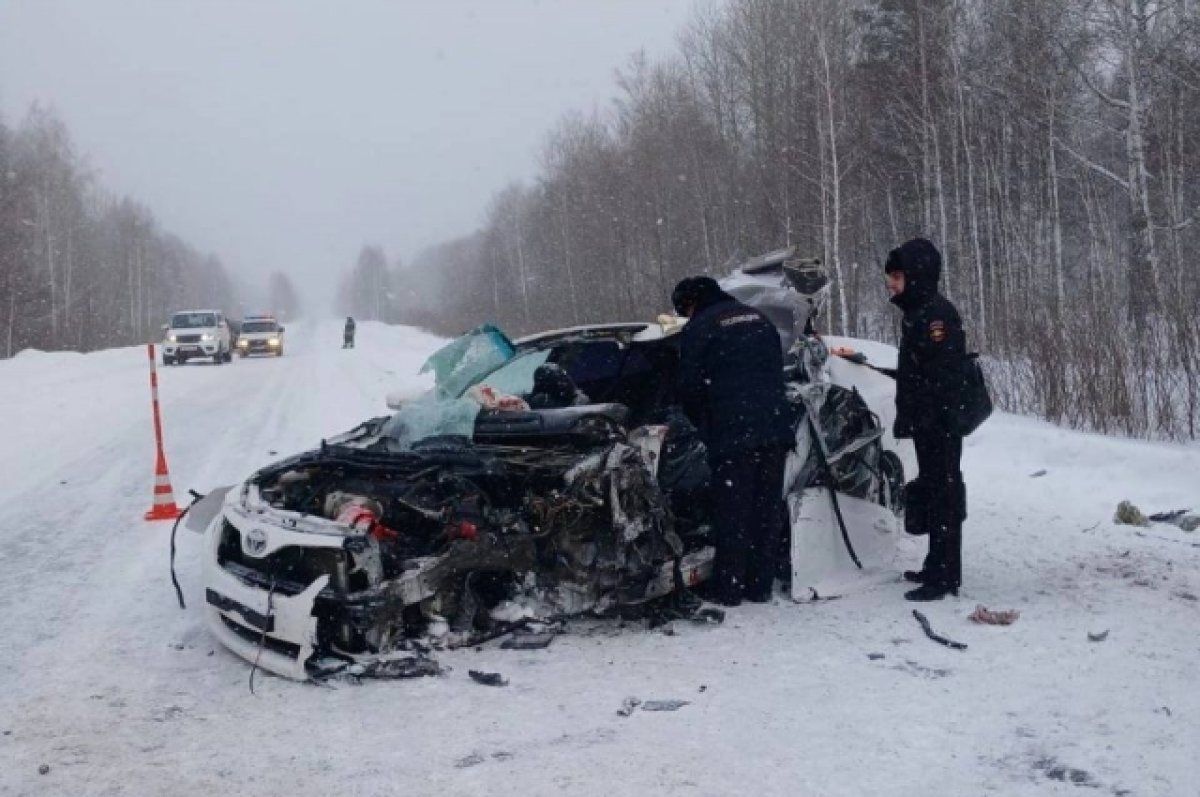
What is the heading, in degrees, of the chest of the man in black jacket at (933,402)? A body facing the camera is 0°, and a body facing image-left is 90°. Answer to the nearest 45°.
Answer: approximately 90°

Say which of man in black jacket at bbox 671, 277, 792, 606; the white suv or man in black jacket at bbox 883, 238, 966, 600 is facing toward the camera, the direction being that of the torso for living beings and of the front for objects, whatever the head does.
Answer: the white suv

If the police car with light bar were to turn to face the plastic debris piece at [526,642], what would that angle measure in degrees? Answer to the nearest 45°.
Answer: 0° — it already faces it

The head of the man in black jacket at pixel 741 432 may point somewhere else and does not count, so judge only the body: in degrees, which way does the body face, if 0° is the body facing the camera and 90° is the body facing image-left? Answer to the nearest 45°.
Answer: approximately 135°

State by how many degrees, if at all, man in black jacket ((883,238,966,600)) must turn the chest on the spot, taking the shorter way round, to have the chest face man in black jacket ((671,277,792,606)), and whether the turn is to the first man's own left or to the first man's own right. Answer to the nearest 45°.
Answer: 0° — they already face them

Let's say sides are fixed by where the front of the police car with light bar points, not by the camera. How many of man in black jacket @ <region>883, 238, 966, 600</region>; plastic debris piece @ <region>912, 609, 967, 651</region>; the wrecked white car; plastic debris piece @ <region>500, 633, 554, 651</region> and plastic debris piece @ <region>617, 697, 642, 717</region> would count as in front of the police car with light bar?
5

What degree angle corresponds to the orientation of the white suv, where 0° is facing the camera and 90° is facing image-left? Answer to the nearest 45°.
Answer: approximately 0°

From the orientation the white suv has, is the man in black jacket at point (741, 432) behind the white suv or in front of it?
in front

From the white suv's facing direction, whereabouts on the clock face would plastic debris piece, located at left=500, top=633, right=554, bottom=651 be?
The plastic debris piece is roughly at 12 o'clock from the white suv.

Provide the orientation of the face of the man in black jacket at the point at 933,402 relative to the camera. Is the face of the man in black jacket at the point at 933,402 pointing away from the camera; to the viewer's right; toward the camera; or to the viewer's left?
to the viewer's left

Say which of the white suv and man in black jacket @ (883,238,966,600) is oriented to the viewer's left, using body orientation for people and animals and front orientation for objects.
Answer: the man in black jacket

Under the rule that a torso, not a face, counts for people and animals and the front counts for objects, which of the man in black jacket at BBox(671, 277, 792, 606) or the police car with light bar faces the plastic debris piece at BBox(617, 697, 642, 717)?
the police car with light bar
